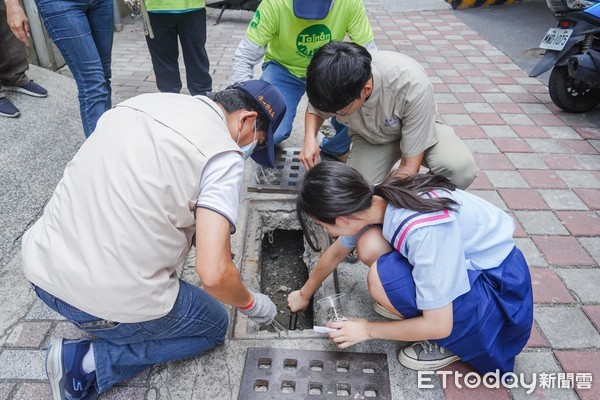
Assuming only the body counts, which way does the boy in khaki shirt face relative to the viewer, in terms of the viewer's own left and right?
facing the viewer and to the left of the viewer

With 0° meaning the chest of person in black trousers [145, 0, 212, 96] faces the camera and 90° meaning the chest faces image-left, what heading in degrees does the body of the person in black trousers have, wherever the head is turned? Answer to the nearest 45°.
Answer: approximately 0°

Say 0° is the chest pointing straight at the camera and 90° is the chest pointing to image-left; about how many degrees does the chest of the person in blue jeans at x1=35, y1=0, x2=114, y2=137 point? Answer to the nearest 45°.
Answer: approximately 315°

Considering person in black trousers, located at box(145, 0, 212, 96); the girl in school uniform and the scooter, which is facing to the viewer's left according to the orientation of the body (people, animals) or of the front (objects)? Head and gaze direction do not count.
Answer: the girl in school uniform

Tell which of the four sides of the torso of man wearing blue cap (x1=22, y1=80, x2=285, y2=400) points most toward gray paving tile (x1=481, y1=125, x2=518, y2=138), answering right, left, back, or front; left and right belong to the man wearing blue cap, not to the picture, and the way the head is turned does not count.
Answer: front

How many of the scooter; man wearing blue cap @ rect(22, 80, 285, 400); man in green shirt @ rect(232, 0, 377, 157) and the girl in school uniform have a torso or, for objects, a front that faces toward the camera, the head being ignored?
1

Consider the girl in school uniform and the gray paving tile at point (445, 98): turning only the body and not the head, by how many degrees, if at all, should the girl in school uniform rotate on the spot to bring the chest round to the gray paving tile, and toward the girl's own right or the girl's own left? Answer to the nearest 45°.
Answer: approximately 90° to the girl's own right

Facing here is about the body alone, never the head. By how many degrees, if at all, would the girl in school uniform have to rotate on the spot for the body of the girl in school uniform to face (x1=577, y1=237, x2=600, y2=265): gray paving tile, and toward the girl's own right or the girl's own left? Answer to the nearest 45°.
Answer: approximately 135° to the girl's own right

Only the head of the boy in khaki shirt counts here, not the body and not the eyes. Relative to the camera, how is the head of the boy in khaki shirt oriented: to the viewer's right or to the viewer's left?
to the viewer's left

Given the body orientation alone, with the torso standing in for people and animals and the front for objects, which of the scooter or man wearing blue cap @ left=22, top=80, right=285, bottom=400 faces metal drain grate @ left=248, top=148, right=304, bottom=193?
the man wearing blue cap

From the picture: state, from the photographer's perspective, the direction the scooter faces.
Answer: facing away from the viewer and to the right of the viewer

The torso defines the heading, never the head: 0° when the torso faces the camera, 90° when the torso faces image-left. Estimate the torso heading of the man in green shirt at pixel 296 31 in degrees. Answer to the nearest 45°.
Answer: approximately 0°

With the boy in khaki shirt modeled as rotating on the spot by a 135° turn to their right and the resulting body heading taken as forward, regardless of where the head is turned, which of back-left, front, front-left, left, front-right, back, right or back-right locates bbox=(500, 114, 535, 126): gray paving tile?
front-right

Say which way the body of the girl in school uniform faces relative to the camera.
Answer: to the viewer's left

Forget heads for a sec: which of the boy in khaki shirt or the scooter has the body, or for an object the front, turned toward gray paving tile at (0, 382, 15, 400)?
the boy in khaki shirt

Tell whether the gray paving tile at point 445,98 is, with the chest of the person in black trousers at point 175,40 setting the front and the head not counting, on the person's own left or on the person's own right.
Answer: on the person's own left

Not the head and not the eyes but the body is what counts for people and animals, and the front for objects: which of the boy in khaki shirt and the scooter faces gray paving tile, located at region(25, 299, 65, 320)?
the boy in khaki shirt

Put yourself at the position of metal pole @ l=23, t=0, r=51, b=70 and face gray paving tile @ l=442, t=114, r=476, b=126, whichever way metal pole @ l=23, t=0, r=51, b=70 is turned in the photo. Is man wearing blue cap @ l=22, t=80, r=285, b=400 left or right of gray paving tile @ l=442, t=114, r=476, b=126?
right

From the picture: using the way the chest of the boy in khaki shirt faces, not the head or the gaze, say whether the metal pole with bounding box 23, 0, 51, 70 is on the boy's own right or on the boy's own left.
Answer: on the boy's own right
